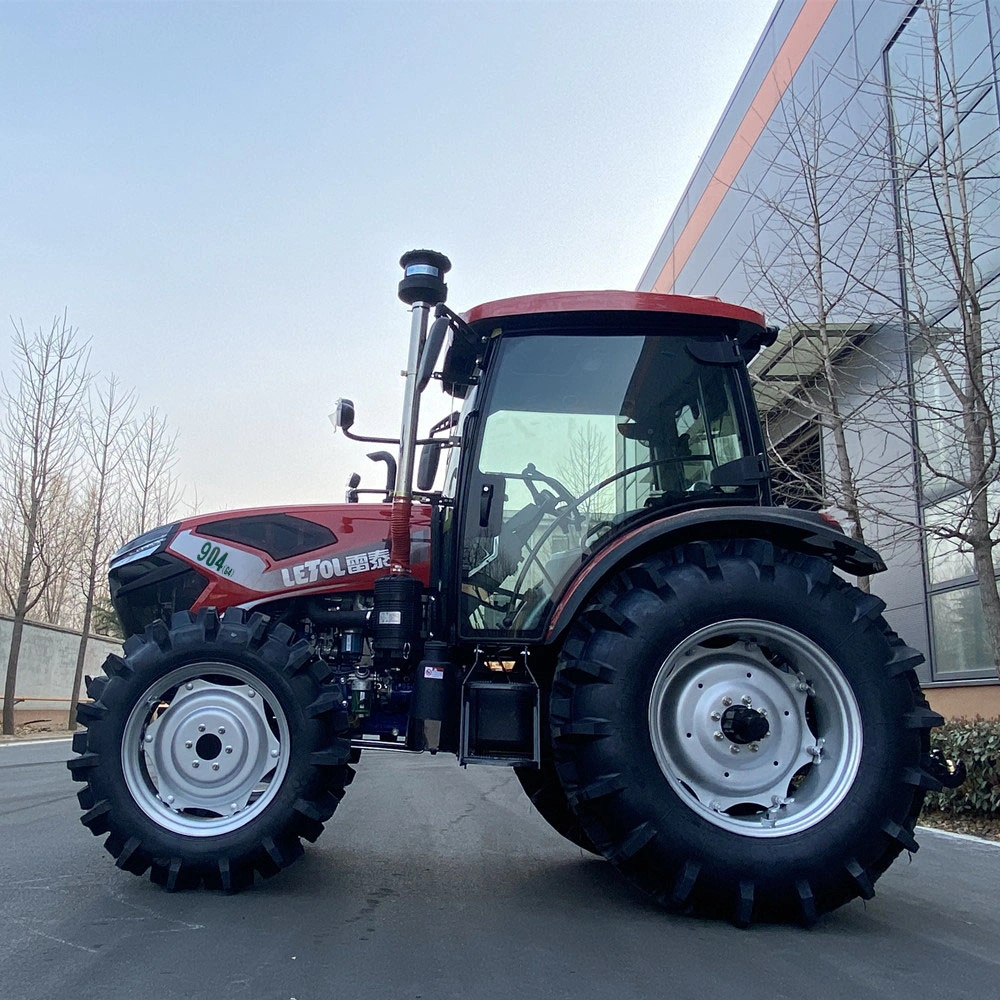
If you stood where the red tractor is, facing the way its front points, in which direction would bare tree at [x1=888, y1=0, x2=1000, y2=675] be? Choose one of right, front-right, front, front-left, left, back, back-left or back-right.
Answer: back-right

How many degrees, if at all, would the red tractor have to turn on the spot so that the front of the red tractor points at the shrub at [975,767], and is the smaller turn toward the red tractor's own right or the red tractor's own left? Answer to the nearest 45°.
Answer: approximately 135° to the red tractor's own right

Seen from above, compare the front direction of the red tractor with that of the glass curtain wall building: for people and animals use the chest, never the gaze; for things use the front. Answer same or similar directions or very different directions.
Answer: same or similar directions

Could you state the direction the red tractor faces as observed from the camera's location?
facing to the left of the viewer

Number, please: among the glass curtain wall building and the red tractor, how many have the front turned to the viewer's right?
0

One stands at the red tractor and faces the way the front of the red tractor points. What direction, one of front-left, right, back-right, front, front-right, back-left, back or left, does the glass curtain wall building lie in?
back-right

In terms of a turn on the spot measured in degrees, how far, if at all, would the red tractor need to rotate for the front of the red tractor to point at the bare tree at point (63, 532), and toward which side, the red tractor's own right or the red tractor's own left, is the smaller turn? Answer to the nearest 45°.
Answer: approximately 45° to the red tractor's own right

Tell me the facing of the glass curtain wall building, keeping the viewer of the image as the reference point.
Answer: facing the viewer and to the left of the viewer
